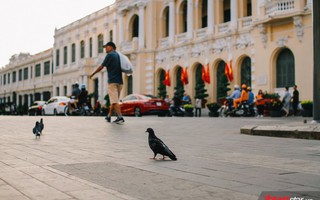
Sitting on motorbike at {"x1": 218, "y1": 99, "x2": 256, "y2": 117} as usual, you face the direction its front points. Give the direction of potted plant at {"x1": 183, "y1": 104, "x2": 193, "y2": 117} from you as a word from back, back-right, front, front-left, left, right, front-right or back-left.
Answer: front-right

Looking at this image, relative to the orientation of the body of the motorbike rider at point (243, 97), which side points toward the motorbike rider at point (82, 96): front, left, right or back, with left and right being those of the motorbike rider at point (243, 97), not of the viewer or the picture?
front

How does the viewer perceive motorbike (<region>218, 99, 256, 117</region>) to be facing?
facing to the left of the viewer

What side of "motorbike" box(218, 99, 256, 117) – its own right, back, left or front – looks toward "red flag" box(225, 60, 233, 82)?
right

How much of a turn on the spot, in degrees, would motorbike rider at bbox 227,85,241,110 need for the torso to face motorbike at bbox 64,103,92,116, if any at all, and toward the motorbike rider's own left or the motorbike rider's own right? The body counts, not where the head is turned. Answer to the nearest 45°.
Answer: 0° — they already face it

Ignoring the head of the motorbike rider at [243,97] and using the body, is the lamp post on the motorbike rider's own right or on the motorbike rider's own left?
on the motorbike rider's own left

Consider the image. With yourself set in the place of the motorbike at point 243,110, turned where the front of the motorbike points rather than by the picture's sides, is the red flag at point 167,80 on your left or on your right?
on your right

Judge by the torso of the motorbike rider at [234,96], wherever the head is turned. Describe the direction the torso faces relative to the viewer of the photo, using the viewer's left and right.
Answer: facing to the left of the viewer

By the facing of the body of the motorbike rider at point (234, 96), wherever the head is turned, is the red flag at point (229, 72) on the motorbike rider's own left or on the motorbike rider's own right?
on the motorbike rider's own right

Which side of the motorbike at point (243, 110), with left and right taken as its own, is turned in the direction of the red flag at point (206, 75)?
right

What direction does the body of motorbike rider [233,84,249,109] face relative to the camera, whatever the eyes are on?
to the viewer's left
